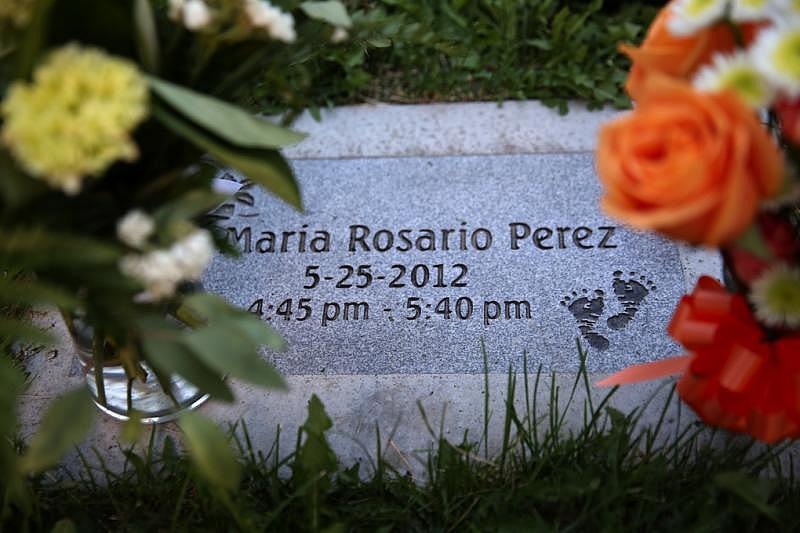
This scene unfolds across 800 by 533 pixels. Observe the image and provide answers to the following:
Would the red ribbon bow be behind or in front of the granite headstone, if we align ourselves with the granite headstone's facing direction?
in front

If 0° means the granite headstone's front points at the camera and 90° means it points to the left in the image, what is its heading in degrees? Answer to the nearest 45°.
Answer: approximately 0°

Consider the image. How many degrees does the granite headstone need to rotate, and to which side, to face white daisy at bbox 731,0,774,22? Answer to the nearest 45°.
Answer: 0° — it already faces it

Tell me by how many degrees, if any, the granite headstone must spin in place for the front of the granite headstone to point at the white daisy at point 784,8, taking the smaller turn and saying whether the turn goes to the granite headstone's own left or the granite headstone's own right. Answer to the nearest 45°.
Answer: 0° — it already faces it

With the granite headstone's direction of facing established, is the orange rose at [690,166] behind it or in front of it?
in front
